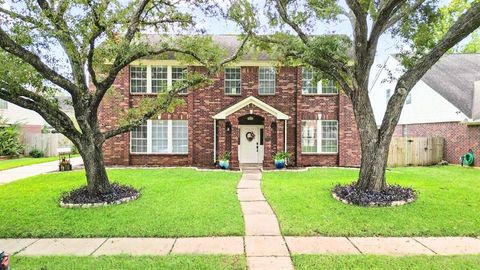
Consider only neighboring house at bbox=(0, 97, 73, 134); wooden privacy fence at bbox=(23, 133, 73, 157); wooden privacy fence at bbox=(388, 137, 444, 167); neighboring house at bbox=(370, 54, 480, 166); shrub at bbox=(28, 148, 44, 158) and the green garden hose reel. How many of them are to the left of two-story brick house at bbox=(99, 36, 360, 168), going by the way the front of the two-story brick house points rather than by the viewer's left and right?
3

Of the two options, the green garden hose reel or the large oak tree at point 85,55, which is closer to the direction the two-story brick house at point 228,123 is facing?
the large oak tree

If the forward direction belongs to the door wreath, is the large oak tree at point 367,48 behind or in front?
in front

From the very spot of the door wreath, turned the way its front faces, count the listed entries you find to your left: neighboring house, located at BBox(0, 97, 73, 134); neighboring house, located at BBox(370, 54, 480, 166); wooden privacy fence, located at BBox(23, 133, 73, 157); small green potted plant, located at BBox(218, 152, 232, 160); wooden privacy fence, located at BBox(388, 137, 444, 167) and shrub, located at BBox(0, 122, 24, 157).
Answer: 2

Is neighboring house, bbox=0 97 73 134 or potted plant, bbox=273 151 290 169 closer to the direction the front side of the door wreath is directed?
the potted plant

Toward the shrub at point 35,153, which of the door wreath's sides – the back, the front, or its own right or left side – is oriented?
right

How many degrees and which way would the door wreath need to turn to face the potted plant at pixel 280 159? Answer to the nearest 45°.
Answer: approximately 45° to its left

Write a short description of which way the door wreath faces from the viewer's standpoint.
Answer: facing the viewer

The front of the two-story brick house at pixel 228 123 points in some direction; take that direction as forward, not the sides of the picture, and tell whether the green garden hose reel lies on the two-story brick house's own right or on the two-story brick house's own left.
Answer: on the two-story brick house's own left

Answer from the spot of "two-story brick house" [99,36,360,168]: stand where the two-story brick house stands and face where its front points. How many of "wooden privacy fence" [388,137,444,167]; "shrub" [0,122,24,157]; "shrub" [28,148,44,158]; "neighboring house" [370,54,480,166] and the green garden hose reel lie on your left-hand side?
3

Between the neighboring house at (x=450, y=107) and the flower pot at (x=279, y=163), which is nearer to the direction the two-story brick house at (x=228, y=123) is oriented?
the flower pot

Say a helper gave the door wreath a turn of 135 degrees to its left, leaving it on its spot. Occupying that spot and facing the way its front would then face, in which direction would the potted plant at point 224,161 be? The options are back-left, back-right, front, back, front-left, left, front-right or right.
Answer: back

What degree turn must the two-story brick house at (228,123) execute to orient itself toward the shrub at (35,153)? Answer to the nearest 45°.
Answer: approximately 135° to its right

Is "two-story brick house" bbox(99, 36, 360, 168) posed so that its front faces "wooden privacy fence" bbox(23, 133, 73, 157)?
no

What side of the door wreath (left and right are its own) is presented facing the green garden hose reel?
left

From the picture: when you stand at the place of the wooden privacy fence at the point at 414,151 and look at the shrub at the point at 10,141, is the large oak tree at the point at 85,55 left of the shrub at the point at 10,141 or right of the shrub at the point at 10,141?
left

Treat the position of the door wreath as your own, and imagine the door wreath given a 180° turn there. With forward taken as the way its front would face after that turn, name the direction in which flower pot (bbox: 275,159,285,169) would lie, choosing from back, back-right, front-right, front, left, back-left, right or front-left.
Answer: back-right

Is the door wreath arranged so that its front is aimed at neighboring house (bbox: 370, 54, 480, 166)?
no

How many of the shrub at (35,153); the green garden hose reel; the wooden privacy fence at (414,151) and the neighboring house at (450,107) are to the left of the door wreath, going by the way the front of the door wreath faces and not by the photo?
3
